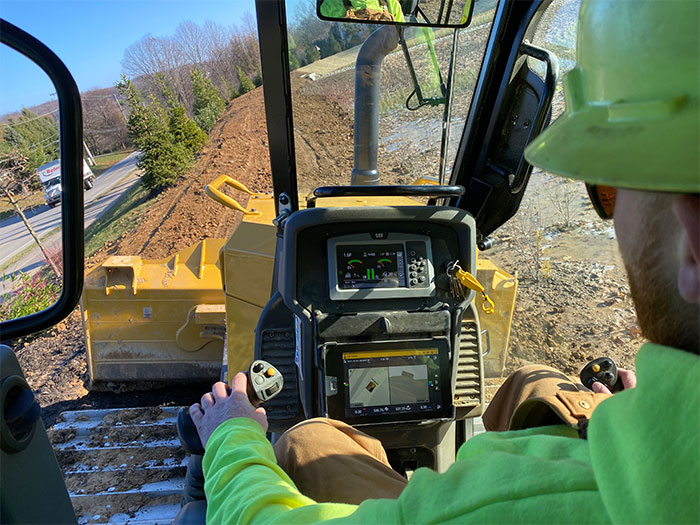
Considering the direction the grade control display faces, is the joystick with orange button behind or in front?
in front

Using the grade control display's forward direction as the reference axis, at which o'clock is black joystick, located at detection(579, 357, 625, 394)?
The black joystick is roughly at 10 o'clock from the grade control display.

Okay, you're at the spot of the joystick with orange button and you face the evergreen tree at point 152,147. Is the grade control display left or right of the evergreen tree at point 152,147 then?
right

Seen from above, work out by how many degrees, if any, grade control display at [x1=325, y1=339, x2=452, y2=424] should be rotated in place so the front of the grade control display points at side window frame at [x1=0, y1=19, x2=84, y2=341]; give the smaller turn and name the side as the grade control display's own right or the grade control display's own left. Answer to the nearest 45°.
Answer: approximately 45° to the grade control display's own right

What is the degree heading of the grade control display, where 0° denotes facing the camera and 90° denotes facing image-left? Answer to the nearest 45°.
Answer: approximately 0°

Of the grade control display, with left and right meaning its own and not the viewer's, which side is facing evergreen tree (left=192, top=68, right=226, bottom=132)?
back

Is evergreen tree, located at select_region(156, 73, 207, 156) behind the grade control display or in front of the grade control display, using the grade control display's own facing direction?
behind
